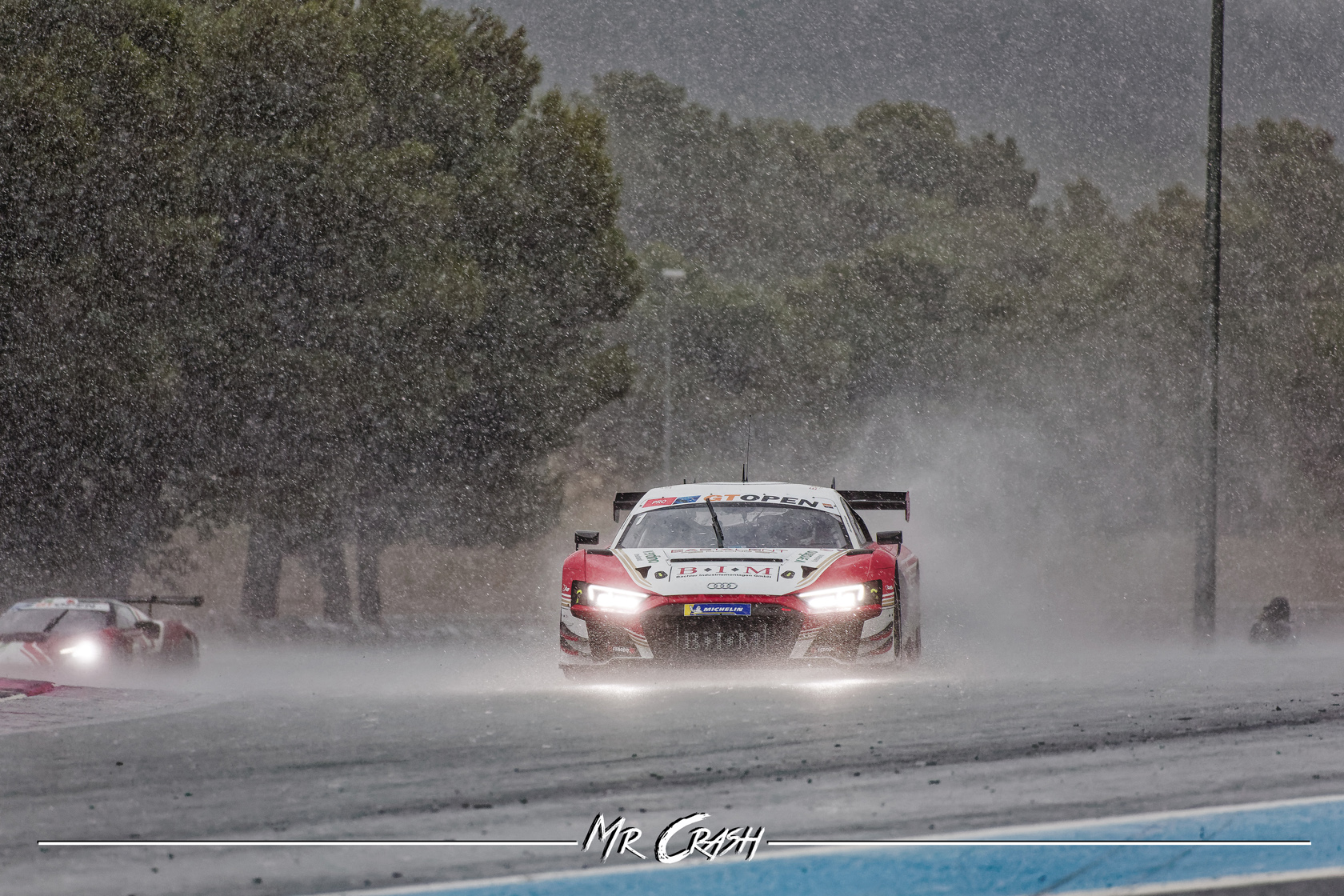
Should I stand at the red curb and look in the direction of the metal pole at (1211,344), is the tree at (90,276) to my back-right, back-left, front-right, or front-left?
front-left

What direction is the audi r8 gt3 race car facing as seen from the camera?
toward the camera

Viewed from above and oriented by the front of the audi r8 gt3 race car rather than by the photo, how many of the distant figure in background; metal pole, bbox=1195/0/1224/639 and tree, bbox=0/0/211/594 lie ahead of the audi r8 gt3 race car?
0

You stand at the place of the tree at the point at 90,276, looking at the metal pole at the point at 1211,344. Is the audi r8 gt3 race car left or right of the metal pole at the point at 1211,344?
right

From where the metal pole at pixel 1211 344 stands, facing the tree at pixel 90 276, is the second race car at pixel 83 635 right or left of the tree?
left

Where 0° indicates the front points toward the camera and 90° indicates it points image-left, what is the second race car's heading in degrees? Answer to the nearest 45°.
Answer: approximately 45°

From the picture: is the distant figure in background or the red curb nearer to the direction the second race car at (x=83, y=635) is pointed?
the red curb

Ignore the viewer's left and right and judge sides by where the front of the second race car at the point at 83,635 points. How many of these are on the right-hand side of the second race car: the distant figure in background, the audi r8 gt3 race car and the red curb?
0

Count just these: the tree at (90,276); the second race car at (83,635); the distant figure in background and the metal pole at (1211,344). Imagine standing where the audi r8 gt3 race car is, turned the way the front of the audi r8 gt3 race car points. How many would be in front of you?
0

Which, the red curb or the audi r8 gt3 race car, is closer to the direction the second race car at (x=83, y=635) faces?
the red curb

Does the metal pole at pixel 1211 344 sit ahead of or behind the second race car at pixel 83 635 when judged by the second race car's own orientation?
behind

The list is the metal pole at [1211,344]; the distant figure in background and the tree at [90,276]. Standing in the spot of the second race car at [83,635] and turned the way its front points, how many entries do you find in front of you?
0

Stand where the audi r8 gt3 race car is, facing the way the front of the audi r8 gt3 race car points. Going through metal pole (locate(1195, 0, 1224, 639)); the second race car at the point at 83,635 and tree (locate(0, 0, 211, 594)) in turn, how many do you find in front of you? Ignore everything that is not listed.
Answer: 0

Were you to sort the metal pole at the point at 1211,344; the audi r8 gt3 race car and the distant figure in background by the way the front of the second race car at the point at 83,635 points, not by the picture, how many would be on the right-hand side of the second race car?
0

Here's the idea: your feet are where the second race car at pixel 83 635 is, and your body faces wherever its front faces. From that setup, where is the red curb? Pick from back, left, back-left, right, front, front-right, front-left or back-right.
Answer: front-left

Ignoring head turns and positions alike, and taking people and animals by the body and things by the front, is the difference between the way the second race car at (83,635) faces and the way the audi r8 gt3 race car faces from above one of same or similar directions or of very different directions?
same or similar directions

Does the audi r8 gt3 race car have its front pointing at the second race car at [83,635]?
no

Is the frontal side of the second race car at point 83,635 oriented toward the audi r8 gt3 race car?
no

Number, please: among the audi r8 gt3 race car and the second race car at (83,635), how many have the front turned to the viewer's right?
0

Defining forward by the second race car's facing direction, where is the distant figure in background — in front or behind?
behind

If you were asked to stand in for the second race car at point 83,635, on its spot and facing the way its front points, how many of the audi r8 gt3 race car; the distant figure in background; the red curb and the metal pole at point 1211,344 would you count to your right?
0
